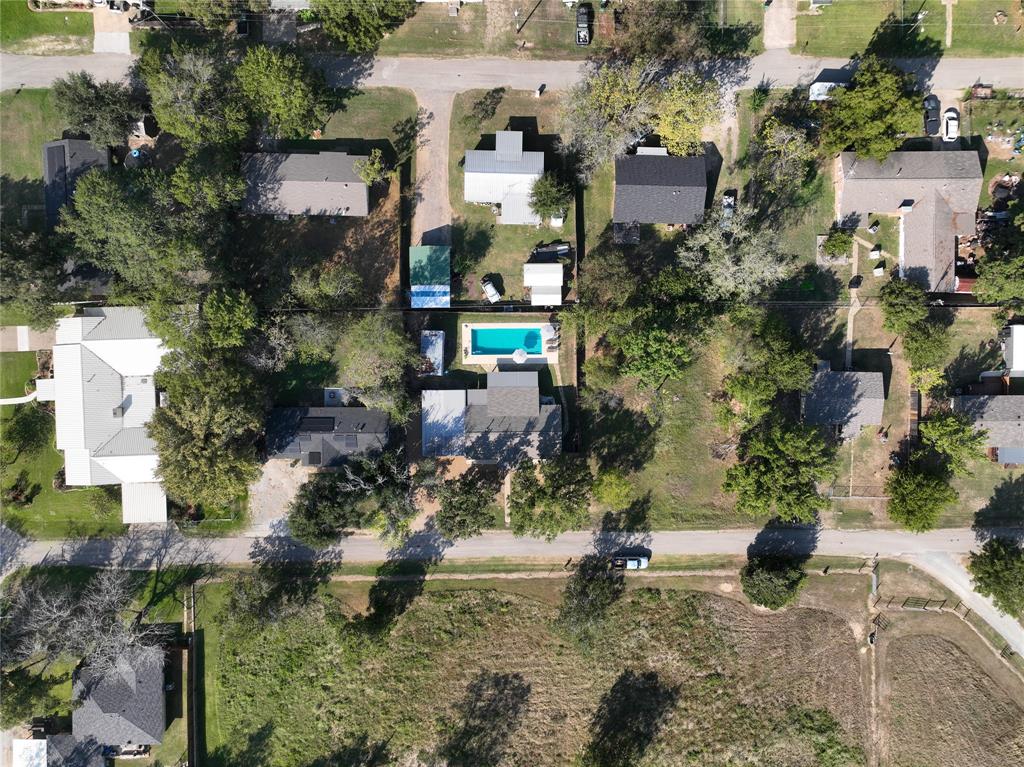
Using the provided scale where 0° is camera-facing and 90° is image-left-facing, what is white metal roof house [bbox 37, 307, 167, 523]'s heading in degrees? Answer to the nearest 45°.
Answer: approximately 90°

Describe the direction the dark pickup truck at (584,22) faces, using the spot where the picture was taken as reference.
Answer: facing away from the viewer

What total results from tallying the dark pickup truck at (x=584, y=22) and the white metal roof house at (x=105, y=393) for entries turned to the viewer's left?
1

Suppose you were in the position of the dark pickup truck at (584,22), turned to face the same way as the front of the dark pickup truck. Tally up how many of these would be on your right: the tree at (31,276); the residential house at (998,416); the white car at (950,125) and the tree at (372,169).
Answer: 2

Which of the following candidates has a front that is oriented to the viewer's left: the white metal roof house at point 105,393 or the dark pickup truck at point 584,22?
the white metal roof house
